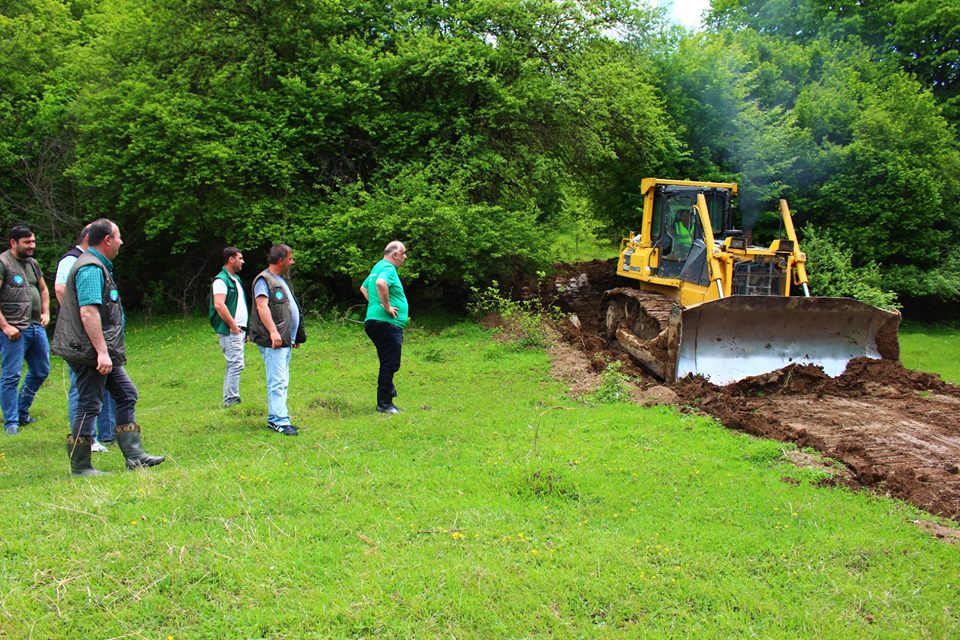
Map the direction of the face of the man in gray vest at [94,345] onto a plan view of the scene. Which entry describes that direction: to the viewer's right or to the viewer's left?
to the viewer's right

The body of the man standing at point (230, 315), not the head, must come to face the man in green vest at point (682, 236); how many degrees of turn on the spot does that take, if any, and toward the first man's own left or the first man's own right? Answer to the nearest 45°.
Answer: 0° — they already face them

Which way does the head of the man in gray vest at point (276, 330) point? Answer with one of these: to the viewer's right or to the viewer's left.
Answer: to the viewer's right

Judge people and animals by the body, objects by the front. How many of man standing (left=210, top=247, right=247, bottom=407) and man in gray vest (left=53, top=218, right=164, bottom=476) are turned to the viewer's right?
2

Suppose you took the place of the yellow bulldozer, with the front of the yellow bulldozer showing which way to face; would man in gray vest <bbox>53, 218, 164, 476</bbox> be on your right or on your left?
on your right

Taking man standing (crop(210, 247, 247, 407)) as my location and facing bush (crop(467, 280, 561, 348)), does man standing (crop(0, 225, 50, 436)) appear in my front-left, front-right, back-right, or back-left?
back-left

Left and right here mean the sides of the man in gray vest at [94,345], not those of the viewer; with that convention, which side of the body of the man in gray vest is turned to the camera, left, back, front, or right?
right

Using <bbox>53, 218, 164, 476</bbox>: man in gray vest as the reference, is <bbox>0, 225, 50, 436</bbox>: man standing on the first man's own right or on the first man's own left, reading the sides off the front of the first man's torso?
on the first man's own left

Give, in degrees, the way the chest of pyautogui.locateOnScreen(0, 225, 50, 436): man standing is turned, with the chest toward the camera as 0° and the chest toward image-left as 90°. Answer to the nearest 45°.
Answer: approximately 315°
